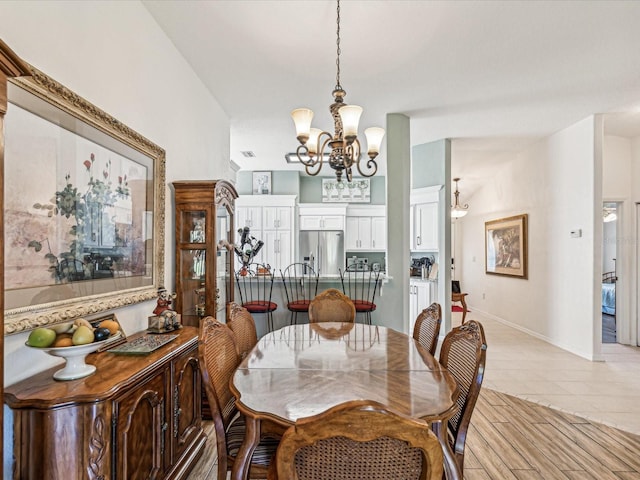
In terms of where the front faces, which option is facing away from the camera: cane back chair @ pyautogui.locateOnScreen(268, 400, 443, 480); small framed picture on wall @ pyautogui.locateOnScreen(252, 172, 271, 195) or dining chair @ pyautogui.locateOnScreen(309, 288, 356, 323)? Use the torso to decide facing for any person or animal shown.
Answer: the cane back chair

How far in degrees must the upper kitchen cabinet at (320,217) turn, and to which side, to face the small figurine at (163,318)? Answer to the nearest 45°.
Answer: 0° — it already faces it

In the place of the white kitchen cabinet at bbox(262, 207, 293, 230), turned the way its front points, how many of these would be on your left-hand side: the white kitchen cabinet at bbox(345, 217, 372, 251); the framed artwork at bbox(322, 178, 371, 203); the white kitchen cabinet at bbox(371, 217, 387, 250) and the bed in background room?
4

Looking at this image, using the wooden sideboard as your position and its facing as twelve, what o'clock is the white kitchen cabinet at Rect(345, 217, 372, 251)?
The white kitchen cabinet is roughly at 9 o'clock from the wooden sideboard.

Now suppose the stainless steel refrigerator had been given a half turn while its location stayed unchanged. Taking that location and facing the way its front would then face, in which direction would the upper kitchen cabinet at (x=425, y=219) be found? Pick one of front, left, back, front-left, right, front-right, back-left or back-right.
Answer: back-right

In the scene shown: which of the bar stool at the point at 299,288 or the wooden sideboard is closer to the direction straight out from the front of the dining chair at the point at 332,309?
the wooden sideboard

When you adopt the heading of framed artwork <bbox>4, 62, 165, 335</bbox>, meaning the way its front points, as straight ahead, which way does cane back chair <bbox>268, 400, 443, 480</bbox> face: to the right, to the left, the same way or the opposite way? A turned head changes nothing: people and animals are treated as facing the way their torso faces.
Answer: to the left

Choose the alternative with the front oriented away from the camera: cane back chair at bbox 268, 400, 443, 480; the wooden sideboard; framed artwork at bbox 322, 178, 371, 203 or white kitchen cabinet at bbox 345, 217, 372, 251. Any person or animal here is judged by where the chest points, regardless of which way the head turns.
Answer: the cane back chair

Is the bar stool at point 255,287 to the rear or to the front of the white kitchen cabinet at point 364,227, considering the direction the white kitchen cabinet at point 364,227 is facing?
to the front

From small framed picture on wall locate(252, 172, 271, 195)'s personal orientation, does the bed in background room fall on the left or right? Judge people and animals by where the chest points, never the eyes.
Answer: on its left

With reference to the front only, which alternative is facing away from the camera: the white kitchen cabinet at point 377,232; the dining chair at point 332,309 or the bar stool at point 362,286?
the bar stool at point 362,286

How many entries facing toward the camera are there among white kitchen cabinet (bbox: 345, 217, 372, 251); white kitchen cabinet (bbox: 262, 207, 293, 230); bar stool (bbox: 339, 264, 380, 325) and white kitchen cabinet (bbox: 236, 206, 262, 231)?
3

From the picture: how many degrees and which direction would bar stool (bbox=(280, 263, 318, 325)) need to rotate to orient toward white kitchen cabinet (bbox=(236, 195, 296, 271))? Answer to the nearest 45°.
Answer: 0° — it already faces it

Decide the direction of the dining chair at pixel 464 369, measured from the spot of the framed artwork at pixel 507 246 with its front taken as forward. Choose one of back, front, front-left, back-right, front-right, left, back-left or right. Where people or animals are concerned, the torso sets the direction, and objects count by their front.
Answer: front-left

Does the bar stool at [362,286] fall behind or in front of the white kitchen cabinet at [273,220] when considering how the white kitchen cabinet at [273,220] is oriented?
in front

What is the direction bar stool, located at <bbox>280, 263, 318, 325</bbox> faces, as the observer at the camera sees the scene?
facing away from the viewer
